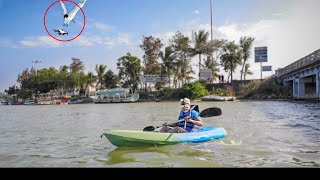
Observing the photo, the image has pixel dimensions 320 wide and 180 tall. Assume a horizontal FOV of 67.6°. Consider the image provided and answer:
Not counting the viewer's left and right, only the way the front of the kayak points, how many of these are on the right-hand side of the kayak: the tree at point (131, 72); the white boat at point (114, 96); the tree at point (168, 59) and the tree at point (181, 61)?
4

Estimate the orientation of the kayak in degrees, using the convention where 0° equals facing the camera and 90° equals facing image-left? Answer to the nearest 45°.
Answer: approximately 90°

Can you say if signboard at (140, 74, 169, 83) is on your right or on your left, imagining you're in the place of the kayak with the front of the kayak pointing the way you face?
on your right

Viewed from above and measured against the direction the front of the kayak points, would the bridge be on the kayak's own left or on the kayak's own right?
on the kayak's own right

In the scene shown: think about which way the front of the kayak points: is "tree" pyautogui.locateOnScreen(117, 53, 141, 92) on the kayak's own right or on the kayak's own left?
on the kayak's own right

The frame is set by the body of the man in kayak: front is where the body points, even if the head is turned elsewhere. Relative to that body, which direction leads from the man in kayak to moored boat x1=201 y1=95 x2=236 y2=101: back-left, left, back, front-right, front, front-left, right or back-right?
back-right

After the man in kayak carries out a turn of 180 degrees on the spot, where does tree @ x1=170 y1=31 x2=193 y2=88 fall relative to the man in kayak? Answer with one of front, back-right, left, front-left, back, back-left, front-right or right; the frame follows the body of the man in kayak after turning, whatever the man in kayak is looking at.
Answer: front-left

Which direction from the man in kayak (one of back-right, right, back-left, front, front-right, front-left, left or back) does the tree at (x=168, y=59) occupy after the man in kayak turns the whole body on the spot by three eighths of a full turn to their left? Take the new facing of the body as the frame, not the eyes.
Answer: left

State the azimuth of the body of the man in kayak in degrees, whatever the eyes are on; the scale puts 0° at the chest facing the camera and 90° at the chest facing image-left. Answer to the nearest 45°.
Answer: approximately 45°

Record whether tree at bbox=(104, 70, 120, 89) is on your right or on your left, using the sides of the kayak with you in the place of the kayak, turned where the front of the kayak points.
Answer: on your right

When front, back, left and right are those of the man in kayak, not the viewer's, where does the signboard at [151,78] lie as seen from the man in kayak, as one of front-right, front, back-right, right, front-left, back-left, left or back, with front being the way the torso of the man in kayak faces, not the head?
back-right

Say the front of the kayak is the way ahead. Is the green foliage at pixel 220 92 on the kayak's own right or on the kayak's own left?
on the kayak's own right
